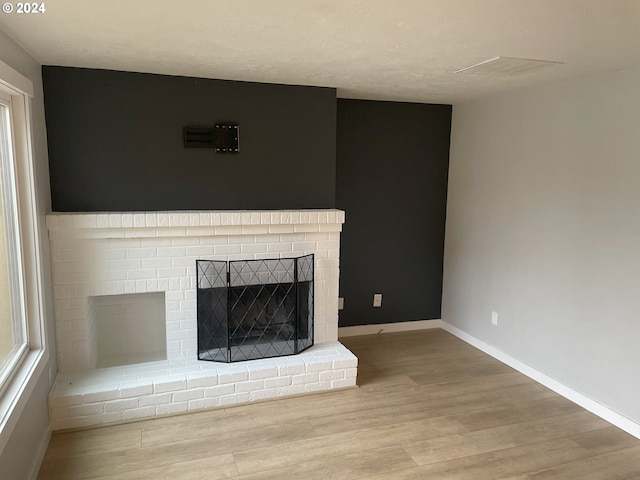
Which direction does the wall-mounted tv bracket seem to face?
toward the camera

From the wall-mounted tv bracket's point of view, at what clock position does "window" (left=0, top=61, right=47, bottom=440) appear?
The window is roughly at 2 o'clock from the wall-mounted tv bracket.

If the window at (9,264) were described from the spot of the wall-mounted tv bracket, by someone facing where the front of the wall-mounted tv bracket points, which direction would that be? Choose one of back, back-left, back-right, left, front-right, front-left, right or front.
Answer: front-right
